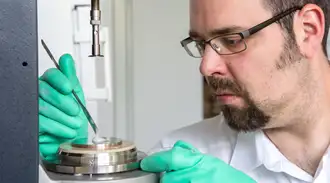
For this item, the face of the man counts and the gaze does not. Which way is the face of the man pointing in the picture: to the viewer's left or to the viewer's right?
to the viewer's left

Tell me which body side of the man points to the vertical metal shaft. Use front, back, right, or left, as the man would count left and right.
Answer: front

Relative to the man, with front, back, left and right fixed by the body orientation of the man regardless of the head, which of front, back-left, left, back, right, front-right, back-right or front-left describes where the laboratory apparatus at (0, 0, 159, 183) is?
front

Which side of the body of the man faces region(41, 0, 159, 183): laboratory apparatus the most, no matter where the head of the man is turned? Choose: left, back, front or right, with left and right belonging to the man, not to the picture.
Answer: front

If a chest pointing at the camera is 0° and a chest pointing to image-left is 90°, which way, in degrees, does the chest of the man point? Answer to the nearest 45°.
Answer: approximately 45°
